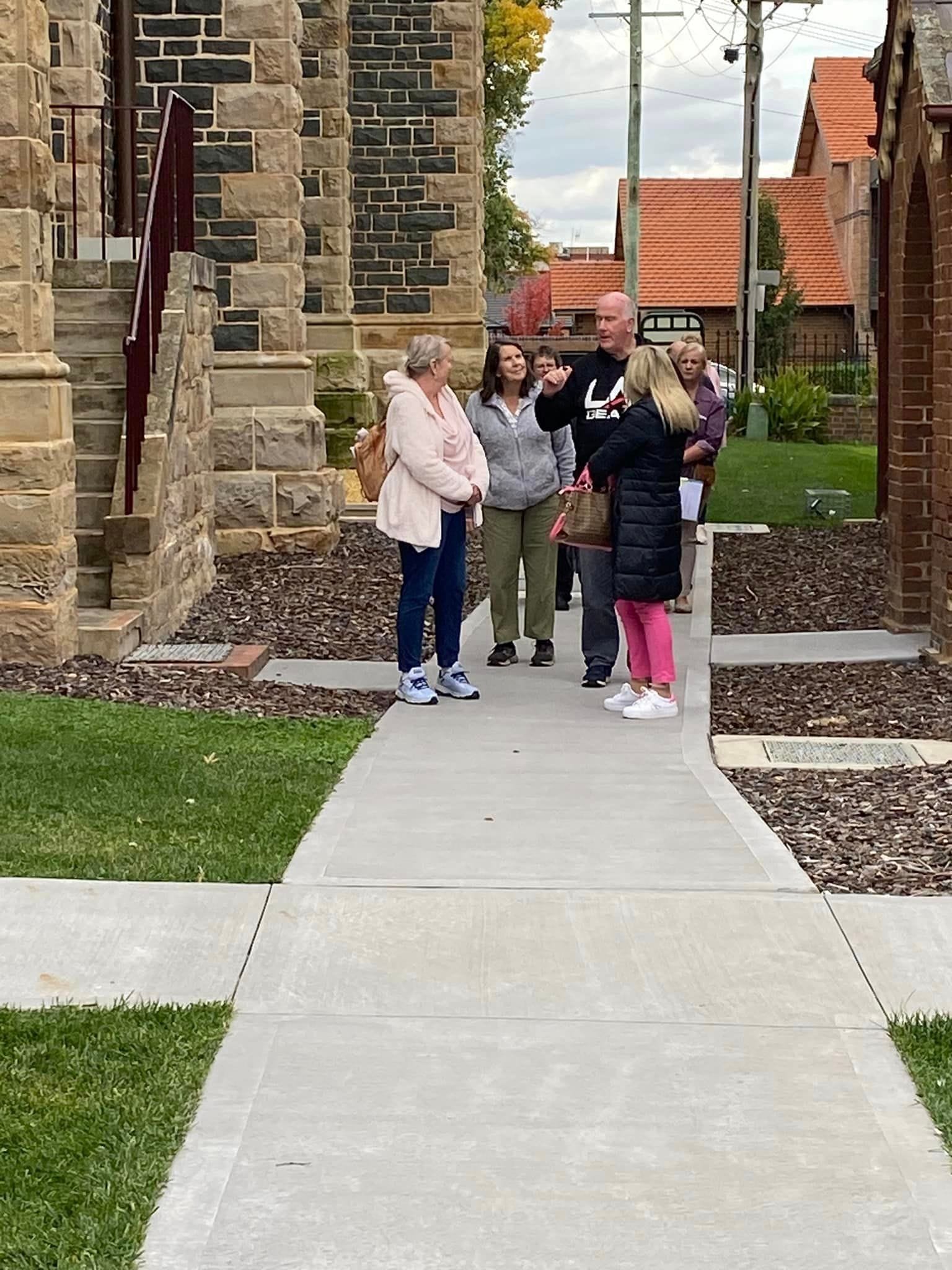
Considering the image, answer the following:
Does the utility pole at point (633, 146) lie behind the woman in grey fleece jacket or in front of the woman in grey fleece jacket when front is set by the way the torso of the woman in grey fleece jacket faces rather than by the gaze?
behind

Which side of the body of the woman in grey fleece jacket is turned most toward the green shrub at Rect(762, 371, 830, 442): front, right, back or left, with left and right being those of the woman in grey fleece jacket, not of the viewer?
back

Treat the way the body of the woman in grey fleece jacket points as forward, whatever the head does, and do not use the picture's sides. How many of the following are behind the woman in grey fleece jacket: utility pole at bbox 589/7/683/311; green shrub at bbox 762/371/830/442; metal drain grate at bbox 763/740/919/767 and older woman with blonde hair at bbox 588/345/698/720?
2

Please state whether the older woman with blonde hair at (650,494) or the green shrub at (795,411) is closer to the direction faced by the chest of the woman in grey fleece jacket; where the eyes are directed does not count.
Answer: the older woman with blonde hair

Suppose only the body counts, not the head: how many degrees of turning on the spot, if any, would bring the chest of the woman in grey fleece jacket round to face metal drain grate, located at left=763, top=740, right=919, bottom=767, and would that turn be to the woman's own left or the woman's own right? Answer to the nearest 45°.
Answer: approximately 45° to the woman's own left

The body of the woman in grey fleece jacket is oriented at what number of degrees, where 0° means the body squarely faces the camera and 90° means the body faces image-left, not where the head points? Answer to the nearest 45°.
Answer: approximately 0°

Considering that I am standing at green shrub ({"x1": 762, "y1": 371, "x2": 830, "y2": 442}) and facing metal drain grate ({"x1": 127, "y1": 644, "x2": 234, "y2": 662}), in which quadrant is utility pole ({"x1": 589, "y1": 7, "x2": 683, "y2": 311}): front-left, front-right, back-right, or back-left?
back-right

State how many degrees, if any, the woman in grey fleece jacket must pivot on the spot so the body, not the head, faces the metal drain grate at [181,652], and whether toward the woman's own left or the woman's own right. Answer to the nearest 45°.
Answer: approximately 90° to the woman's own right

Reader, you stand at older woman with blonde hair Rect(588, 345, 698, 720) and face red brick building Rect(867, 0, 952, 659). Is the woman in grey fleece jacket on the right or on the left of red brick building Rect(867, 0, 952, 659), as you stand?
left
